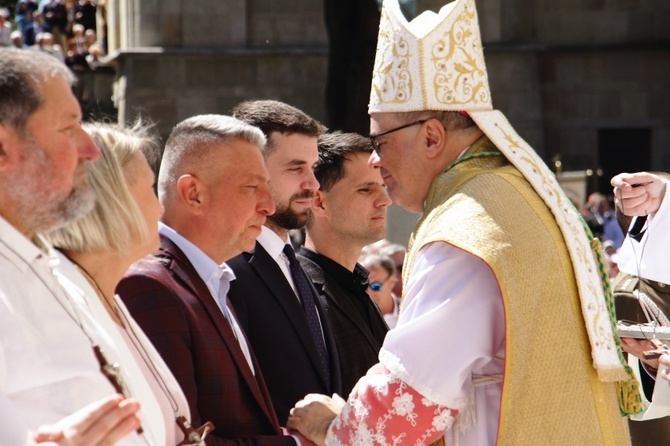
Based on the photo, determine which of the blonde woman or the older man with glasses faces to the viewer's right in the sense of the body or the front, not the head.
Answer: the blonde woman

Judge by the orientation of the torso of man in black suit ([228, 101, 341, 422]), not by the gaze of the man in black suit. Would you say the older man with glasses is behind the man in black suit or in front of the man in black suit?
in front

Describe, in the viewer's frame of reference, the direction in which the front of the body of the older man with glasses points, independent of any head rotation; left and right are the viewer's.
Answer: facing to the left of the viewer

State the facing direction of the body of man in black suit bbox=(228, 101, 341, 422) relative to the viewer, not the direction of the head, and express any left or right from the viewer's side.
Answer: facing the viewer and to the right of the viewer

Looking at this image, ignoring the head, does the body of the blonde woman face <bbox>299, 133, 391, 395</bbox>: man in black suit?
no

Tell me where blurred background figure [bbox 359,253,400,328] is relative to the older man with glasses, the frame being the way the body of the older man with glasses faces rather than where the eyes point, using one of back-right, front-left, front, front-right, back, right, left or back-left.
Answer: right

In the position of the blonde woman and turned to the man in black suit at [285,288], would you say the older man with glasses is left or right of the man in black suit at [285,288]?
right

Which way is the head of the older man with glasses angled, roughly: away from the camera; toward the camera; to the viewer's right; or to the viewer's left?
to the viewer's left

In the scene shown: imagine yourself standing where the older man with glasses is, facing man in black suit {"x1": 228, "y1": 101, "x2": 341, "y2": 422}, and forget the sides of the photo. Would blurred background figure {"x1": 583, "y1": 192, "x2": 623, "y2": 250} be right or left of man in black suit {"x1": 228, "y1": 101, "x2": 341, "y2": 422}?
right

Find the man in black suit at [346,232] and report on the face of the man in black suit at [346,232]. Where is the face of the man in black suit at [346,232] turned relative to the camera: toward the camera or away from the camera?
toward the camera

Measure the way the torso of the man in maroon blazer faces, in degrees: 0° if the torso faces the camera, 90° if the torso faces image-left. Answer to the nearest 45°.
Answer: approximately 270°

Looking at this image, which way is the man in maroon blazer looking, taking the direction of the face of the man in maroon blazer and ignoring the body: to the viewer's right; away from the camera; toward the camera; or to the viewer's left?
to the viewer's right

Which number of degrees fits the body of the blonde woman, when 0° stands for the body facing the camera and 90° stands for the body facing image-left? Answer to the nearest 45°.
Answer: approximately 270°

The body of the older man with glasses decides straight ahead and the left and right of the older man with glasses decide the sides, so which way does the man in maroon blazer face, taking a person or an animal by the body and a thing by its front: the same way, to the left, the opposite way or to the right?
the opposite way

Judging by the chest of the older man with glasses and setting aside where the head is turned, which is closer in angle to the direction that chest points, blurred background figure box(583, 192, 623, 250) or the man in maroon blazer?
the man in maroon blazer

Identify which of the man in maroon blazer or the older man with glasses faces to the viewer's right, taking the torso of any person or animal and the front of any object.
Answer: the man in maroon blazer

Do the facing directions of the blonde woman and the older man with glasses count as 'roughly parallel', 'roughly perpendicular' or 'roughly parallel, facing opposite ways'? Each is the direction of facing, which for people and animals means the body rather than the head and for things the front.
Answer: roughly parallel, facing opposite ways

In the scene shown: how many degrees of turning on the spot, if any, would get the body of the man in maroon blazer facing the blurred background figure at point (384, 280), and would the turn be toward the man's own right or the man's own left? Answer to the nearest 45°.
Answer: approximately 90° to the man's own left
